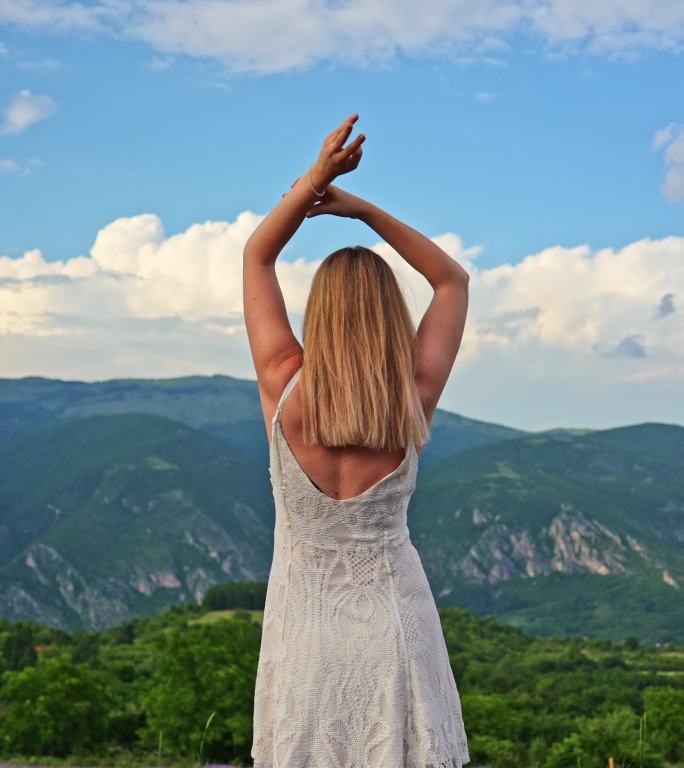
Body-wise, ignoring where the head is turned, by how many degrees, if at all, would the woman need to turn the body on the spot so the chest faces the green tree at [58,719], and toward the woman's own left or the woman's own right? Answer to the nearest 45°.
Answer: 0° — they already face it

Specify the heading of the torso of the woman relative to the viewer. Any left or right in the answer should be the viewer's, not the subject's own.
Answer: facing away from the viewer

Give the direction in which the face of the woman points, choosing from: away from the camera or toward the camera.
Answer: away from the camera
